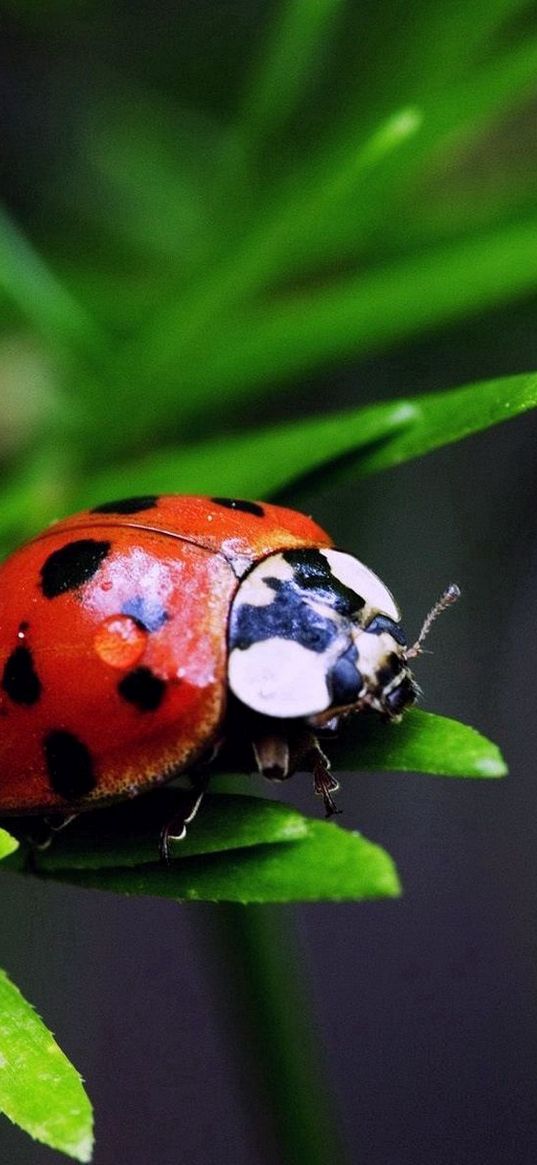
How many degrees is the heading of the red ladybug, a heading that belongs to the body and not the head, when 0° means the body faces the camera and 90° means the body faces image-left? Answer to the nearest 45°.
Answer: approximately 315°
